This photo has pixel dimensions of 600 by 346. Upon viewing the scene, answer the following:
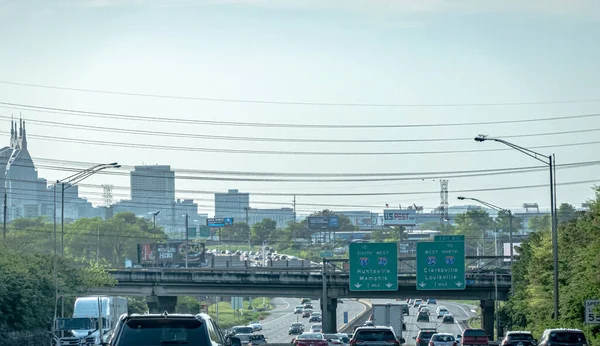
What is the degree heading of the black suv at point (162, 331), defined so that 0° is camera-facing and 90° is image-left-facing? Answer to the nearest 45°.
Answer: approximately 180°

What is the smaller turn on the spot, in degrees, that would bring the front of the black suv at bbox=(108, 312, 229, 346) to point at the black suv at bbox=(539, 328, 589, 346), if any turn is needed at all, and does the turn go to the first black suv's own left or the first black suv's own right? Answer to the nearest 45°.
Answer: approximately 45° to the first black suv's own right
